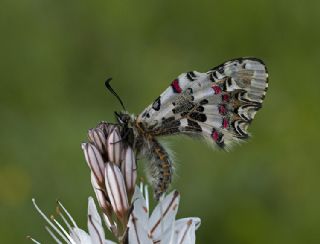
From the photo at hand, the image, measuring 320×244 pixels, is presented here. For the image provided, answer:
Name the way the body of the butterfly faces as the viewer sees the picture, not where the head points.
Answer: to the viewer's left

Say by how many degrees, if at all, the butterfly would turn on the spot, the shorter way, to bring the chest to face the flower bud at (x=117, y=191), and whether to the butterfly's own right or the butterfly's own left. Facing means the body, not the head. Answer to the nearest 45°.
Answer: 0° — it already faces it

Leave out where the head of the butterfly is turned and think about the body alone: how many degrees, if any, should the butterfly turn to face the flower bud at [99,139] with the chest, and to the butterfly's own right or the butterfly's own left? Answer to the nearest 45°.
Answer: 0° — it already faces it
